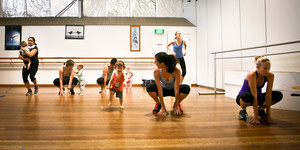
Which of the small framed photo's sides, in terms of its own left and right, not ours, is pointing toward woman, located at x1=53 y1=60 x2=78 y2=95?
front

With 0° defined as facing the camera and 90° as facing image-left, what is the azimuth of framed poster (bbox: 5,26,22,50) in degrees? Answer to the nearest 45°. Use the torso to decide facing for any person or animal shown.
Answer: approximately 0°

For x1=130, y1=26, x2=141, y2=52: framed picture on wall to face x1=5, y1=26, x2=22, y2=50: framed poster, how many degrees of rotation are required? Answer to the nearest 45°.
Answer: approximately 90° to its right

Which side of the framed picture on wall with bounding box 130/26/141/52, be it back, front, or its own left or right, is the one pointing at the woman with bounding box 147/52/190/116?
front

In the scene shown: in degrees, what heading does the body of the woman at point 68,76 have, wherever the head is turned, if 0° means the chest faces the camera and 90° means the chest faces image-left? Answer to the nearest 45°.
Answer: approximately 0°
